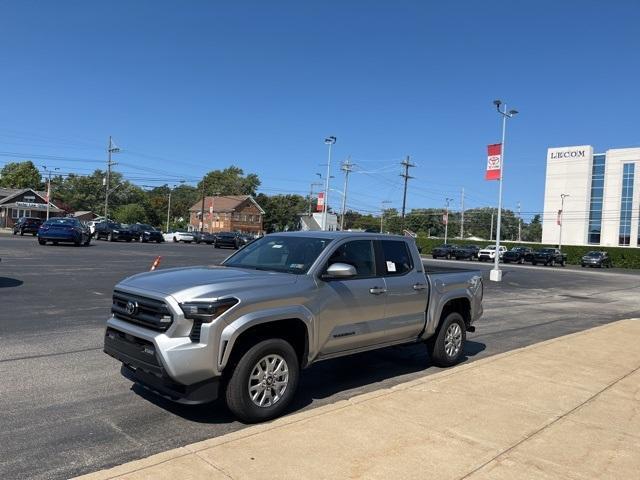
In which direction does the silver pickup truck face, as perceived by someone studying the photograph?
facing the viewer and to the left of the viewer

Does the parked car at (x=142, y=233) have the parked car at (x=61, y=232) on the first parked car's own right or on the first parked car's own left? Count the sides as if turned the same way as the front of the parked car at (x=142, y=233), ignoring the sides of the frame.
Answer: on the first parked car's own right

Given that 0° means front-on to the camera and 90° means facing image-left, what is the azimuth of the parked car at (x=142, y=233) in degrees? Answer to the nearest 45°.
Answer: approximately 315°

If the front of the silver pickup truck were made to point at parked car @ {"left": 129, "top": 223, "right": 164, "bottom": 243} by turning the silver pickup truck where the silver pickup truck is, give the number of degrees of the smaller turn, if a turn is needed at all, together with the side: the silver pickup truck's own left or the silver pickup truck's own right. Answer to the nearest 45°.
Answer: approximately 135° to the silver pickup truck's own right

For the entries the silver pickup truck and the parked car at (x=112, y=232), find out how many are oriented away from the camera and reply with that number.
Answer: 0

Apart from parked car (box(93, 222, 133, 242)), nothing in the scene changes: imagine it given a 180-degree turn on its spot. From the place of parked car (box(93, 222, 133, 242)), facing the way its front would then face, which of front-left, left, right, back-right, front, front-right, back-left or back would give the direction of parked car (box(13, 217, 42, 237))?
front-left

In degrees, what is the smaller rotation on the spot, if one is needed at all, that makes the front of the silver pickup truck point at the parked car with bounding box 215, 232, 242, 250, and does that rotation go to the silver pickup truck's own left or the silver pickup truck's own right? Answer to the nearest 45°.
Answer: approximately 135° to the silver pickup truck's own right

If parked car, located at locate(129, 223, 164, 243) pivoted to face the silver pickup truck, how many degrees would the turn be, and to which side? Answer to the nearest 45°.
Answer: approximately 45° to its right

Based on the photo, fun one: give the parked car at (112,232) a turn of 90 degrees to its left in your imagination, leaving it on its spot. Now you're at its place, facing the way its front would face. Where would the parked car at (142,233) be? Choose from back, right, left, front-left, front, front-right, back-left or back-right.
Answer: front

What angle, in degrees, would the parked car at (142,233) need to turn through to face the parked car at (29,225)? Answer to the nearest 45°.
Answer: approximately 135° to its right
